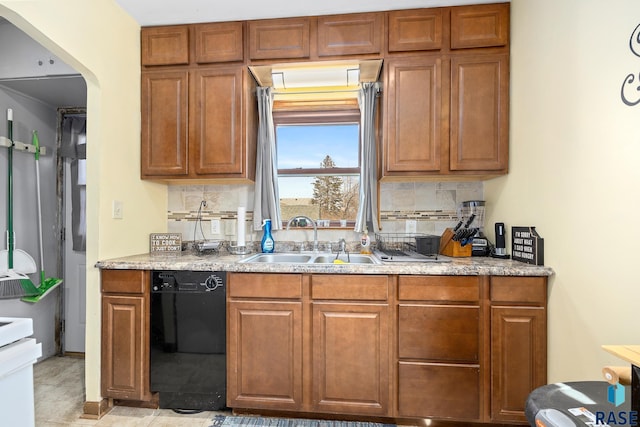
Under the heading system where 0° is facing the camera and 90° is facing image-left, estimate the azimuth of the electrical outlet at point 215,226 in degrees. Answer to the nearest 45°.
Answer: approximately 0°

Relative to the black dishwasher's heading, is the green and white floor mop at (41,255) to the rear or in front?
to the rear

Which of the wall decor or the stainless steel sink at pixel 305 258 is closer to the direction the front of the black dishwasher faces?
the wall decor

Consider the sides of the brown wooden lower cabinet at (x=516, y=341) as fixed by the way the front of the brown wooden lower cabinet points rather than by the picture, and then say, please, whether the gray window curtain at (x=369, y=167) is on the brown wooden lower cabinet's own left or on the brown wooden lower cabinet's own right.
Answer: on the brown wooden lower cabinet's own right

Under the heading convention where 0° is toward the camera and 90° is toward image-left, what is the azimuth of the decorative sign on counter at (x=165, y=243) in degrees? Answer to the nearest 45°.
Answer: approximately 0°
